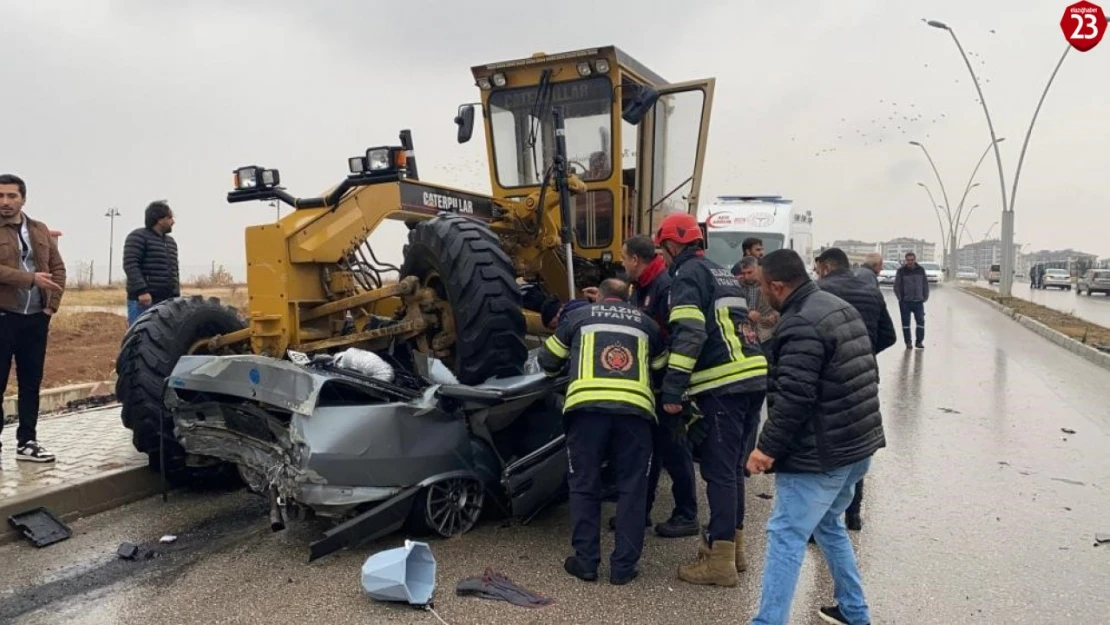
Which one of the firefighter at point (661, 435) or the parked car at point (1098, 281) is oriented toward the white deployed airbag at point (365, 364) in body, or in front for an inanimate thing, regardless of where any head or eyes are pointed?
the firefighter

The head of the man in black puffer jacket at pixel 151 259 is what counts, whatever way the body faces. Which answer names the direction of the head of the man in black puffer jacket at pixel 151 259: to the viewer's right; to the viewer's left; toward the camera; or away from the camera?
to the viewer's right

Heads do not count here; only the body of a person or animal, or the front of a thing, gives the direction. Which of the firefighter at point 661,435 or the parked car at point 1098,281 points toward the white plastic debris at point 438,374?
the firefighter

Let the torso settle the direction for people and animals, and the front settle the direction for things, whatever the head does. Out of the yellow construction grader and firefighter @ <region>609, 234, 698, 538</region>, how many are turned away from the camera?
0

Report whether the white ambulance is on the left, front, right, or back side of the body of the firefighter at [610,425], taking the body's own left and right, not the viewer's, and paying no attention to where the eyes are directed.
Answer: front

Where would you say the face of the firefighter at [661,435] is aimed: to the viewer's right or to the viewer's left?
to the viewer's left

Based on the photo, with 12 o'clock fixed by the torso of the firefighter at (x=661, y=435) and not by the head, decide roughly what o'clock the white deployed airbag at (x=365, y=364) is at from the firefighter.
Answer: The white deployed airbag is roughly at 12 o'clock from the firefighter.

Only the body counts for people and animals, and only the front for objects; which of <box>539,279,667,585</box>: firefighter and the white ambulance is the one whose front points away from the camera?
the firefighter

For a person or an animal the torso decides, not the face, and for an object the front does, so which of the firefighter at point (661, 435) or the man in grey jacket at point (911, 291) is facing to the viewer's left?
the firefighter

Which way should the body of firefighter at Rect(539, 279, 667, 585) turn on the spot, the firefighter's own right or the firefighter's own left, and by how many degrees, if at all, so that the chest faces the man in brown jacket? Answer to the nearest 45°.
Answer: approximately 90° to the firefighter's own left

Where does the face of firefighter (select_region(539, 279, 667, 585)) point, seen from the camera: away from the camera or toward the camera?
away from the camera

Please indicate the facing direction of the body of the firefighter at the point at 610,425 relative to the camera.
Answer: away from the camera

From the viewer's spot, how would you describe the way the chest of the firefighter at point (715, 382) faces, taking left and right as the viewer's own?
facing away from the viewer and to the left of the viewer
